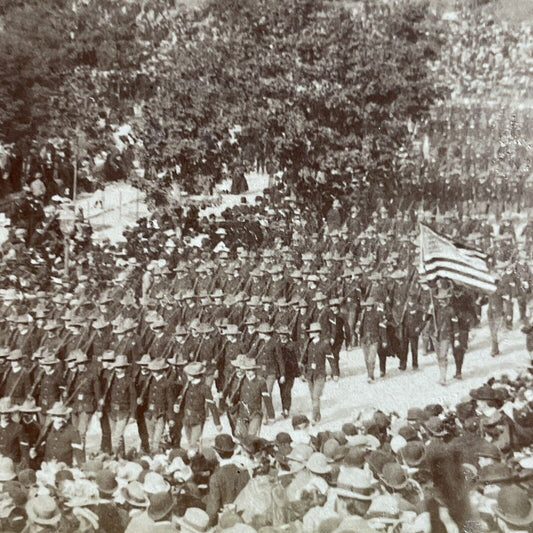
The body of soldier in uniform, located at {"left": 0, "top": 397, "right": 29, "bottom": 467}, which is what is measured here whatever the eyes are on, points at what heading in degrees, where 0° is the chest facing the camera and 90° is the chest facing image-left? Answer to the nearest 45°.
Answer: approximately 45°

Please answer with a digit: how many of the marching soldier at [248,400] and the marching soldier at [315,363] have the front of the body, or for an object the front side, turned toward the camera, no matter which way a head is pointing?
2

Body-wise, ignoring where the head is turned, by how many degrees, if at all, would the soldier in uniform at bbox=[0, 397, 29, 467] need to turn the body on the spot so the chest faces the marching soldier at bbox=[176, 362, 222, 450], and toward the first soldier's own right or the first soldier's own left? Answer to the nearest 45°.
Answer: approximately 135° to the first soldier's own left

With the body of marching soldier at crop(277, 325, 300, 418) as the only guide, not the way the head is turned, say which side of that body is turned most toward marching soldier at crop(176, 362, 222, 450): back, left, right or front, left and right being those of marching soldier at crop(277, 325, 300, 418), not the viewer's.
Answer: front

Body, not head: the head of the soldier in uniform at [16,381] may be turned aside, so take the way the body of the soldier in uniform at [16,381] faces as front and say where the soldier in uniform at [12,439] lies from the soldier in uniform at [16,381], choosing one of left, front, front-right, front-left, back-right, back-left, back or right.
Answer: front-left

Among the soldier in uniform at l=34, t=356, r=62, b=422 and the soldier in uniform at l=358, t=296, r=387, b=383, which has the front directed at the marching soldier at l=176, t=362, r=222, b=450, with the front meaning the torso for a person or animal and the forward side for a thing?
the soldier in uniform at l=358, t=296, r=387, b=383

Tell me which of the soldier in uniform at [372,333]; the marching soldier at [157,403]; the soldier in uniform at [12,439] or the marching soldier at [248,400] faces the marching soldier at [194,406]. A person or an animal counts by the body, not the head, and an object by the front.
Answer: the soldier in uniform at [372,333]

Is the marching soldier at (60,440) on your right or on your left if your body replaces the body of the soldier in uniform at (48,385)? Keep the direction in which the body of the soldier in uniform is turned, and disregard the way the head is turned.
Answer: on your left

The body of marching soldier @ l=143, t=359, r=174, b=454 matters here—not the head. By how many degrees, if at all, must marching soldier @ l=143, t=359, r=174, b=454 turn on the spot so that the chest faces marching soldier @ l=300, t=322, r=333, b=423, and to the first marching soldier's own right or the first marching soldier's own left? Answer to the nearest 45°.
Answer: approximately 135° to the first marching soldier's own left
